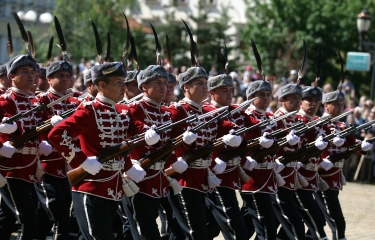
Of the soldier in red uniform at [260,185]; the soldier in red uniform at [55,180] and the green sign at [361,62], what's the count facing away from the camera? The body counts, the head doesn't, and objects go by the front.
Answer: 0

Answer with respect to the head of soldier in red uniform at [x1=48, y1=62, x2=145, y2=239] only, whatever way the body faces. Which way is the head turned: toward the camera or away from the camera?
toward the camera

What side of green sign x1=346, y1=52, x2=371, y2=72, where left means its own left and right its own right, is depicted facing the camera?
front

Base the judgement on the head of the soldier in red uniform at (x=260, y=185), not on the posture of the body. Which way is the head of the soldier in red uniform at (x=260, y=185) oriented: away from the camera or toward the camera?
toward the camera

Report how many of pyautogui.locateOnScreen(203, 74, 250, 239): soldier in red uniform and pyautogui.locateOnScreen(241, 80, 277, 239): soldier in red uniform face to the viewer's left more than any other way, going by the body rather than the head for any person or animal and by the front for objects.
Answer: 0

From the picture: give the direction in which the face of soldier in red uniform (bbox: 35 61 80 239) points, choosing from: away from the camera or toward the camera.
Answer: toward the camera

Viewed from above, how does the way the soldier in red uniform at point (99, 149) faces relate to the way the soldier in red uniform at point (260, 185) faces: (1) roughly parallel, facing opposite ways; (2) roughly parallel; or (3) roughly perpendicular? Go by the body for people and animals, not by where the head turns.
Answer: roughly parallel

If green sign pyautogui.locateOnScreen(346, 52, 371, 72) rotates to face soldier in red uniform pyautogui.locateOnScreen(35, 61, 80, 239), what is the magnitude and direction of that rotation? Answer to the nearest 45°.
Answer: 0° — it already faces them

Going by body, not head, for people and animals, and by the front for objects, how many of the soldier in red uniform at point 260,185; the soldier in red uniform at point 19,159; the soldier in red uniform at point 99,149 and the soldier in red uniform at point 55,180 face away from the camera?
0

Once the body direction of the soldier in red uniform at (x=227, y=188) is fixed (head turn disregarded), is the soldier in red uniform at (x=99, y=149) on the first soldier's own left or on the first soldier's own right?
on the first soldier's own right

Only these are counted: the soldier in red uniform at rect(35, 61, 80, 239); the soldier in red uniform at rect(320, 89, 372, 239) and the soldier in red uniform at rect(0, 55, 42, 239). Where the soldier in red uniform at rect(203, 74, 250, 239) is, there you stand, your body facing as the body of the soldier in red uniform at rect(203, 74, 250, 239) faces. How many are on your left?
1
